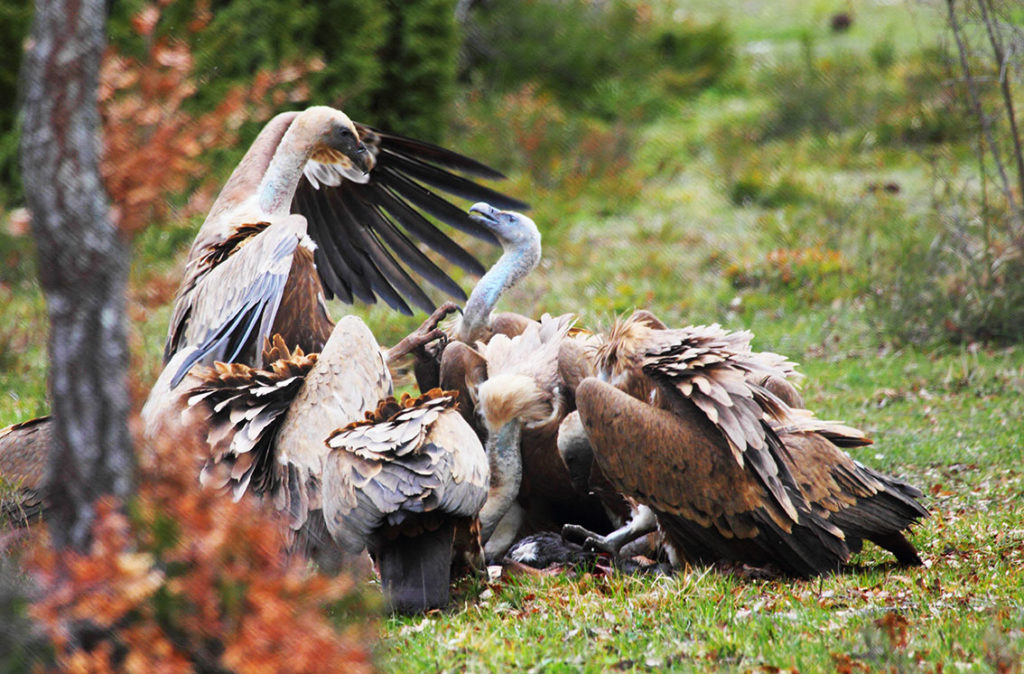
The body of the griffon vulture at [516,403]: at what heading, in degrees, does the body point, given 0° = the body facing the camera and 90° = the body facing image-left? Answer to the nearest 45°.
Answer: approximately 45°

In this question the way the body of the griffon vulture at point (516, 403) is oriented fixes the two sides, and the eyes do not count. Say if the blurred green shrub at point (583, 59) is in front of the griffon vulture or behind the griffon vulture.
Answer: behind

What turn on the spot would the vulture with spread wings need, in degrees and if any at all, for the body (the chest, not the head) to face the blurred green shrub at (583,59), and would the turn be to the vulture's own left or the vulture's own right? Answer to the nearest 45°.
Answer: approximately 90° to the vulture's own left

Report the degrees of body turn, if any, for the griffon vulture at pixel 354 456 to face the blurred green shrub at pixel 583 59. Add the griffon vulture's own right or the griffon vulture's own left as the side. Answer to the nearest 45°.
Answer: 0° — it already faces it

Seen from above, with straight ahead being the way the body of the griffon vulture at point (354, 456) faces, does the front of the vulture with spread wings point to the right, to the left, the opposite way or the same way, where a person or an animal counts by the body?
to the right

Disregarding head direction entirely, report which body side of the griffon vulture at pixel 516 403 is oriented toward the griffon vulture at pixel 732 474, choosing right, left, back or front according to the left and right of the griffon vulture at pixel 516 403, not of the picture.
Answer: left

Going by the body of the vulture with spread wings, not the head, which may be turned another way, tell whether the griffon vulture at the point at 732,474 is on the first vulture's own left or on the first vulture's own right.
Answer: on the first vulture's own right

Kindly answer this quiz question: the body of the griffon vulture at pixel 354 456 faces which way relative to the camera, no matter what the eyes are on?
away from the camera

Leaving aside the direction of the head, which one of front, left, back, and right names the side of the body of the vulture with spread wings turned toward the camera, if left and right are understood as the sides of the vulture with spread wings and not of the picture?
right

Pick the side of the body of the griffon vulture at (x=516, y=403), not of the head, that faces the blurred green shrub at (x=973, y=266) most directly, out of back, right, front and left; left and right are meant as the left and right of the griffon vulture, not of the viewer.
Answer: back

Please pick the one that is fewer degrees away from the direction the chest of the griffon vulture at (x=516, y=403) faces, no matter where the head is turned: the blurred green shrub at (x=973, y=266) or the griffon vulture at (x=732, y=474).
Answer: the griffon vulture

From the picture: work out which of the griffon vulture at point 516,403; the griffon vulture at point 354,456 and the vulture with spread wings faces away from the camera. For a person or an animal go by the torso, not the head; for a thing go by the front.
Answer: the griffon vulture at point 354,456
